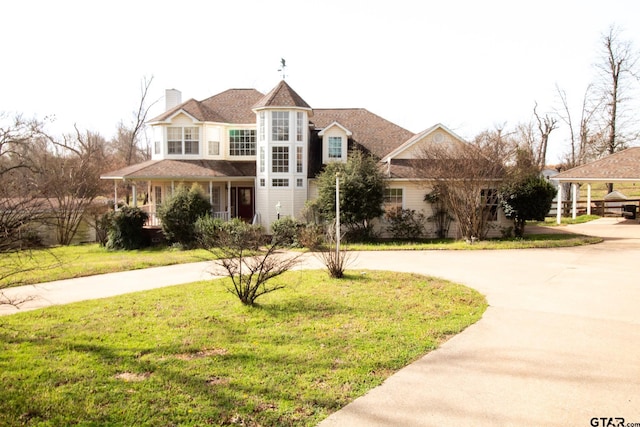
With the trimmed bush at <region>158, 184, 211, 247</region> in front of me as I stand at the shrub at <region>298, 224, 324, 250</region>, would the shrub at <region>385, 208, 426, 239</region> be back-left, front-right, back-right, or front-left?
back-right

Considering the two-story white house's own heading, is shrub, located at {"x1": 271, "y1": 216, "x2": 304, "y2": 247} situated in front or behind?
in front

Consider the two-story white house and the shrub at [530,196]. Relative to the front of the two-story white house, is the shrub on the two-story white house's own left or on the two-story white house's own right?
on the two-story white house's own left

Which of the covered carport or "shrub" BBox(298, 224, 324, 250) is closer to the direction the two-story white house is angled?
the shrub

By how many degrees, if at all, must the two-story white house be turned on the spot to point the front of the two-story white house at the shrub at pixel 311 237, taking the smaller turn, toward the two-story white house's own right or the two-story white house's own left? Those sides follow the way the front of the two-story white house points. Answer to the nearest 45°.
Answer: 0° — it already faces it

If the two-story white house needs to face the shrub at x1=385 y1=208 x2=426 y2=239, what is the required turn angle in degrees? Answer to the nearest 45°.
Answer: approximately 90° to its left

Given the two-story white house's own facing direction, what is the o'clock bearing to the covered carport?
The covered carport is roughly at 9 o'clock from the two-story white house.

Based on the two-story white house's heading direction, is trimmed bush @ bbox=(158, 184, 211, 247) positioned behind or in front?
in front

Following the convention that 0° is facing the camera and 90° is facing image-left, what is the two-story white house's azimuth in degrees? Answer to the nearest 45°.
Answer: approximately 0°
